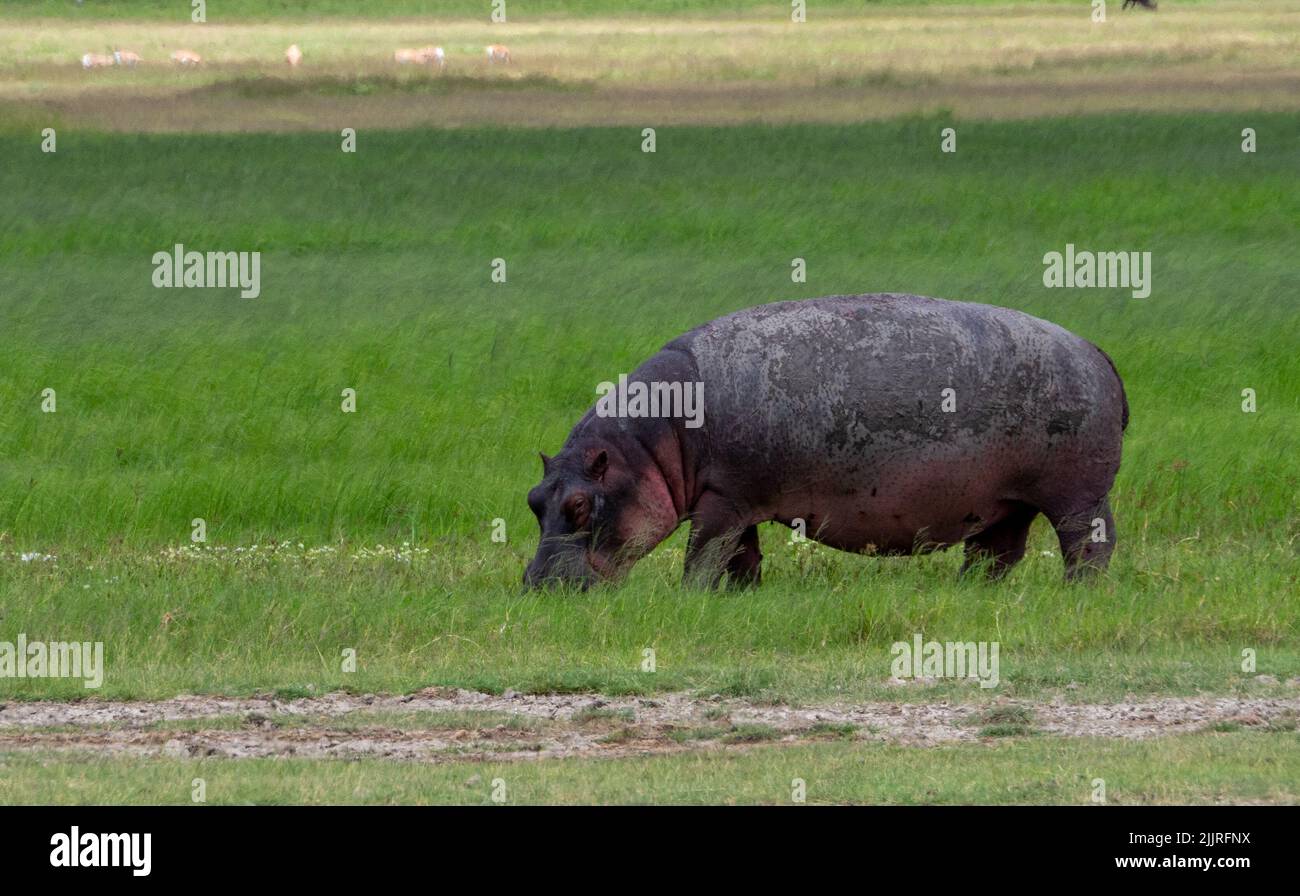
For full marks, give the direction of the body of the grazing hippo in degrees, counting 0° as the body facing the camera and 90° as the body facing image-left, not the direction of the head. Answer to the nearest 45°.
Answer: approximately 90°

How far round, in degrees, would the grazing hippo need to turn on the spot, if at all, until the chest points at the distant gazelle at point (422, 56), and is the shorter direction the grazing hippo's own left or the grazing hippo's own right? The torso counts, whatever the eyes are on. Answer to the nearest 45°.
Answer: approximately 90° to the grazing hippo's own right
